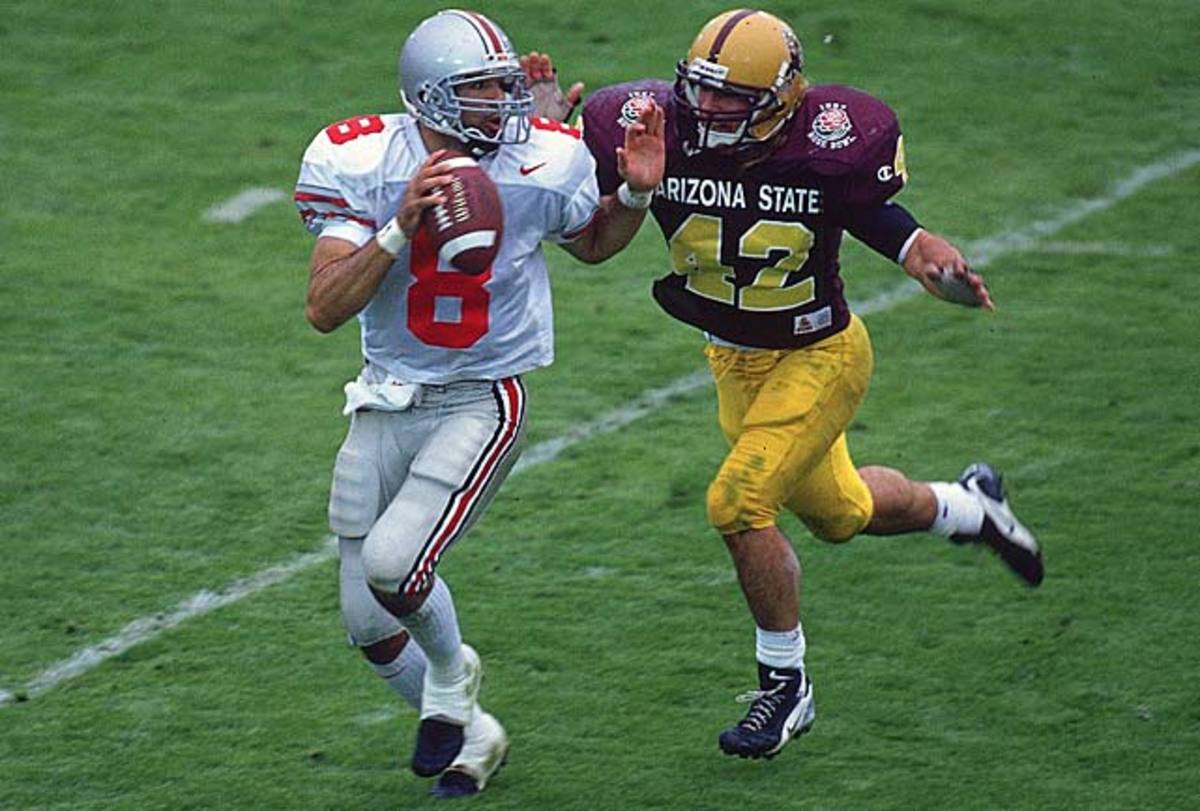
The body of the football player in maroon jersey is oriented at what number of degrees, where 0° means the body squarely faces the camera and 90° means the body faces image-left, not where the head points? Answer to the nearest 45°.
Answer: approximately 45°

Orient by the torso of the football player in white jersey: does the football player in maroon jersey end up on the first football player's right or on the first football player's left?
on the first football player's left

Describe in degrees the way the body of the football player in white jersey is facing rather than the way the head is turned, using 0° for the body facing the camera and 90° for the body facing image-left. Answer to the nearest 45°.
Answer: approximately 0°
